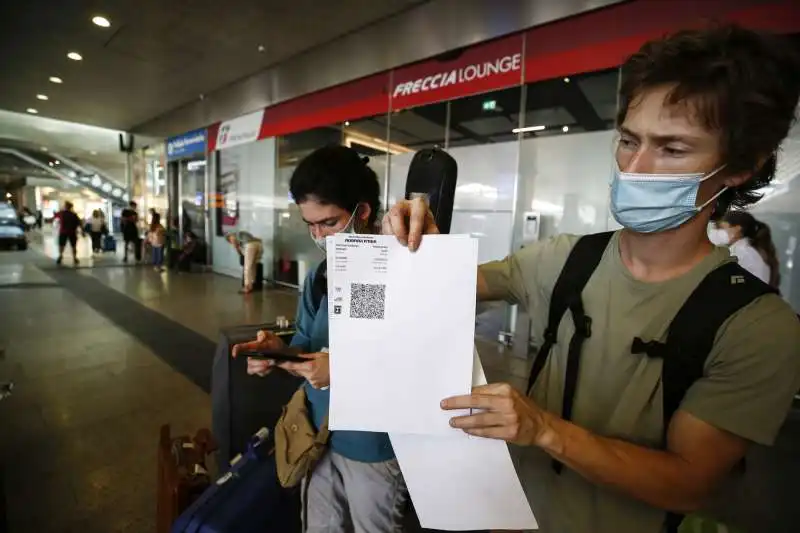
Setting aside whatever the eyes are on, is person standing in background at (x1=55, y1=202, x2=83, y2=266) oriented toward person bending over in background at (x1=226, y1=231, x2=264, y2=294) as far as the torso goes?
no

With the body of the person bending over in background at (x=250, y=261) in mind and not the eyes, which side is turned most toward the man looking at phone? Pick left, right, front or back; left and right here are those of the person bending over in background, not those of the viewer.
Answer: left

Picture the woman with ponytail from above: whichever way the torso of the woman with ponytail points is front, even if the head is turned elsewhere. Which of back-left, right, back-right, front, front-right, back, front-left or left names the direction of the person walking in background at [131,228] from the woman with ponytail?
front

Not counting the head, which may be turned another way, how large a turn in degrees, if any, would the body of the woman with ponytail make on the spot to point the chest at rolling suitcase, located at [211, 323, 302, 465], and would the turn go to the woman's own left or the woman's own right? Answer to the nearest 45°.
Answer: approximately 45° to the woman's own left

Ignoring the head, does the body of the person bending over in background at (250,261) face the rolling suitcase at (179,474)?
no

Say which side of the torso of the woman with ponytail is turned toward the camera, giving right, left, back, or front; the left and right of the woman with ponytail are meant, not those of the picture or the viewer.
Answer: left

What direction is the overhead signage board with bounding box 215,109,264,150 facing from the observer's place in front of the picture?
facing the viewer and to the left of the viewer

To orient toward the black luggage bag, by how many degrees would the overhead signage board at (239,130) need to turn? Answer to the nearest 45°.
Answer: approximately 45° to its left

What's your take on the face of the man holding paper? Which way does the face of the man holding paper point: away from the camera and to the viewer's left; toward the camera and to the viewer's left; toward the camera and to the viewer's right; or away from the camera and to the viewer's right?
toward the camera and to the viewer's left

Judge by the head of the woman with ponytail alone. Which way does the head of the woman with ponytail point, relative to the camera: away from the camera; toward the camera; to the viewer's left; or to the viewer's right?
to the viewer's left

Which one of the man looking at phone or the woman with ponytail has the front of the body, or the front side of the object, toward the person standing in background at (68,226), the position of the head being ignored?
the woman with ponytail

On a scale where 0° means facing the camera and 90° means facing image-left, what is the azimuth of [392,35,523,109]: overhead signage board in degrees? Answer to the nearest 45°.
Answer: approximately 45°

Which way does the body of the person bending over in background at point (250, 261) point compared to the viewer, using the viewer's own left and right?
facing to the left of the viewer
